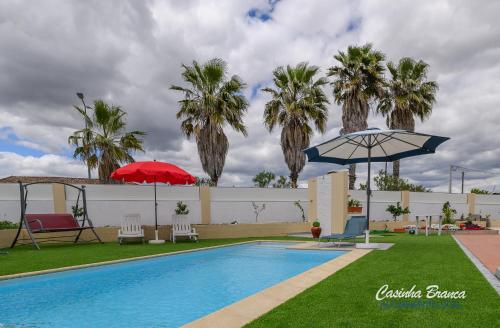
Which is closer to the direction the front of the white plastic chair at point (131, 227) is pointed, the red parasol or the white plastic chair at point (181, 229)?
the red parasol

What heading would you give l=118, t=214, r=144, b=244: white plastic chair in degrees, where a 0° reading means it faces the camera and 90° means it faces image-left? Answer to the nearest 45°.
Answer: approximately 0°

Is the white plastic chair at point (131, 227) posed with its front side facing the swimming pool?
yes

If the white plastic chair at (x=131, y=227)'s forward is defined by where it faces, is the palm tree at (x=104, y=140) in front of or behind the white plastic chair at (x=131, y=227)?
behind
